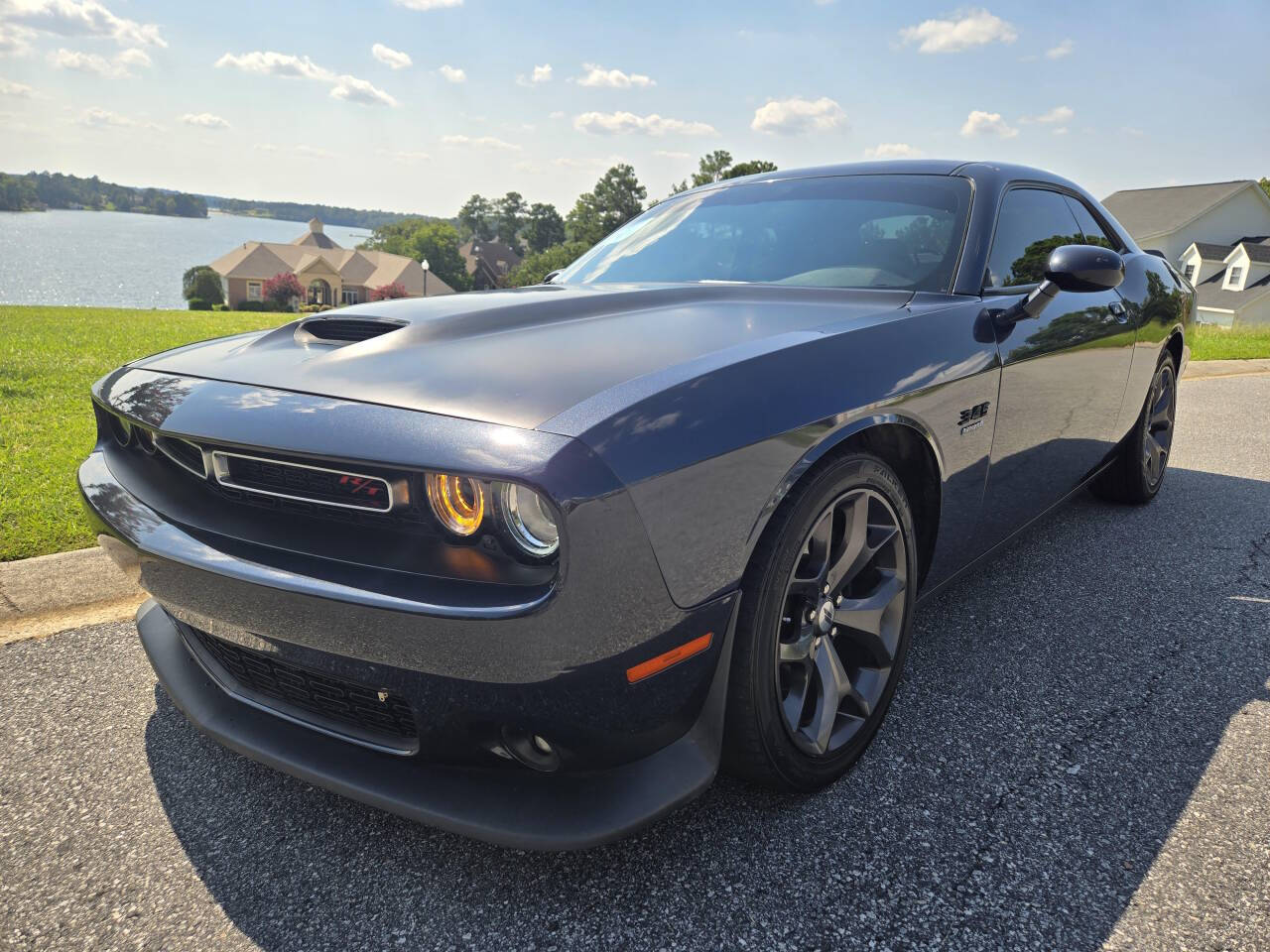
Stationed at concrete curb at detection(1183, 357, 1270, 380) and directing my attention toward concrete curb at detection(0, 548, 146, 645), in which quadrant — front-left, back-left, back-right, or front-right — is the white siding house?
back-right

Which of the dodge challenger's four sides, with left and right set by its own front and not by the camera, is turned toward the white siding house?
back

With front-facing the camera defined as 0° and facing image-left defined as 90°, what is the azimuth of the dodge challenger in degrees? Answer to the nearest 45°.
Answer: approximately 45°

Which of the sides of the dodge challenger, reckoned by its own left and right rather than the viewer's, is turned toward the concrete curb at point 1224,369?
back

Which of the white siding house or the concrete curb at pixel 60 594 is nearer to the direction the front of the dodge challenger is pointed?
the concrete curb
